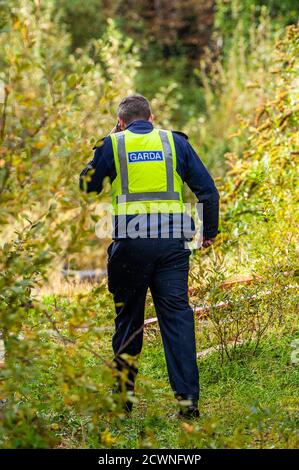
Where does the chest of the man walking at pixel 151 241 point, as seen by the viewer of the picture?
away from the camera
